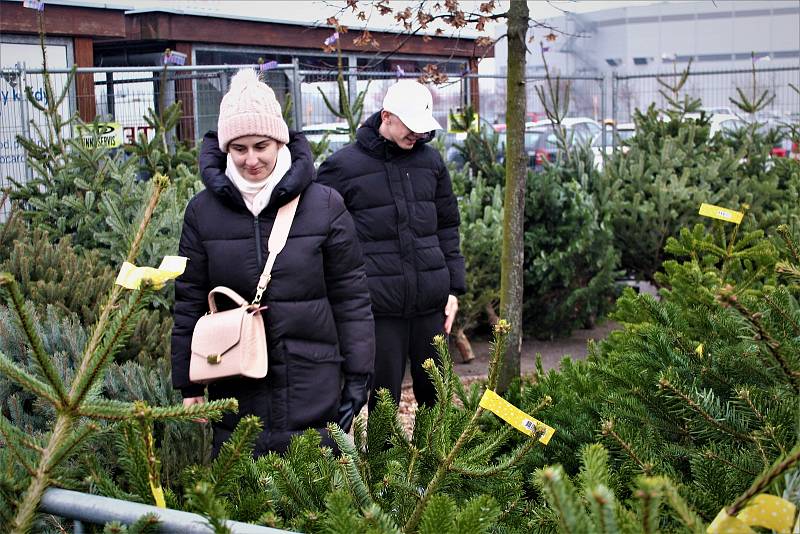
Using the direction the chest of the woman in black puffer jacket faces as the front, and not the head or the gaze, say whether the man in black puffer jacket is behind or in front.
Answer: behind

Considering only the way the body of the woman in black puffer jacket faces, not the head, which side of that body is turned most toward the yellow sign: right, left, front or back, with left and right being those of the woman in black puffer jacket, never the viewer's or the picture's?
back

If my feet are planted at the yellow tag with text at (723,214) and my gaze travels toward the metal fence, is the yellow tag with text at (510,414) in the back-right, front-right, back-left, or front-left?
back-left

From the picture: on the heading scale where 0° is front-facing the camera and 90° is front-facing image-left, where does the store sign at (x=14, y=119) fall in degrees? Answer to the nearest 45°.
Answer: approximately 0°

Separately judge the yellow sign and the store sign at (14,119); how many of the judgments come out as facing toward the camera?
2

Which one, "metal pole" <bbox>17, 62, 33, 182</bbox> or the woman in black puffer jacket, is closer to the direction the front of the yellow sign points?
the woman in black puffer jacket

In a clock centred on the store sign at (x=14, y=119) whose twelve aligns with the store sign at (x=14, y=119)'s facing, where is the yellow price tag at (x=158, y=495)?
The yellow price tag is roughly at 12 o'clock from the store sign.

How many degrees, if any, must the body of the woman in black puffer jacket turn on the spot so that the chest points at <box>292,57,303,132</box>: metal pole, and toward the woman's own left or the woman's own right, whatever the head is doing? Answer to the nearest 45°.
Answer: approximately 180°
